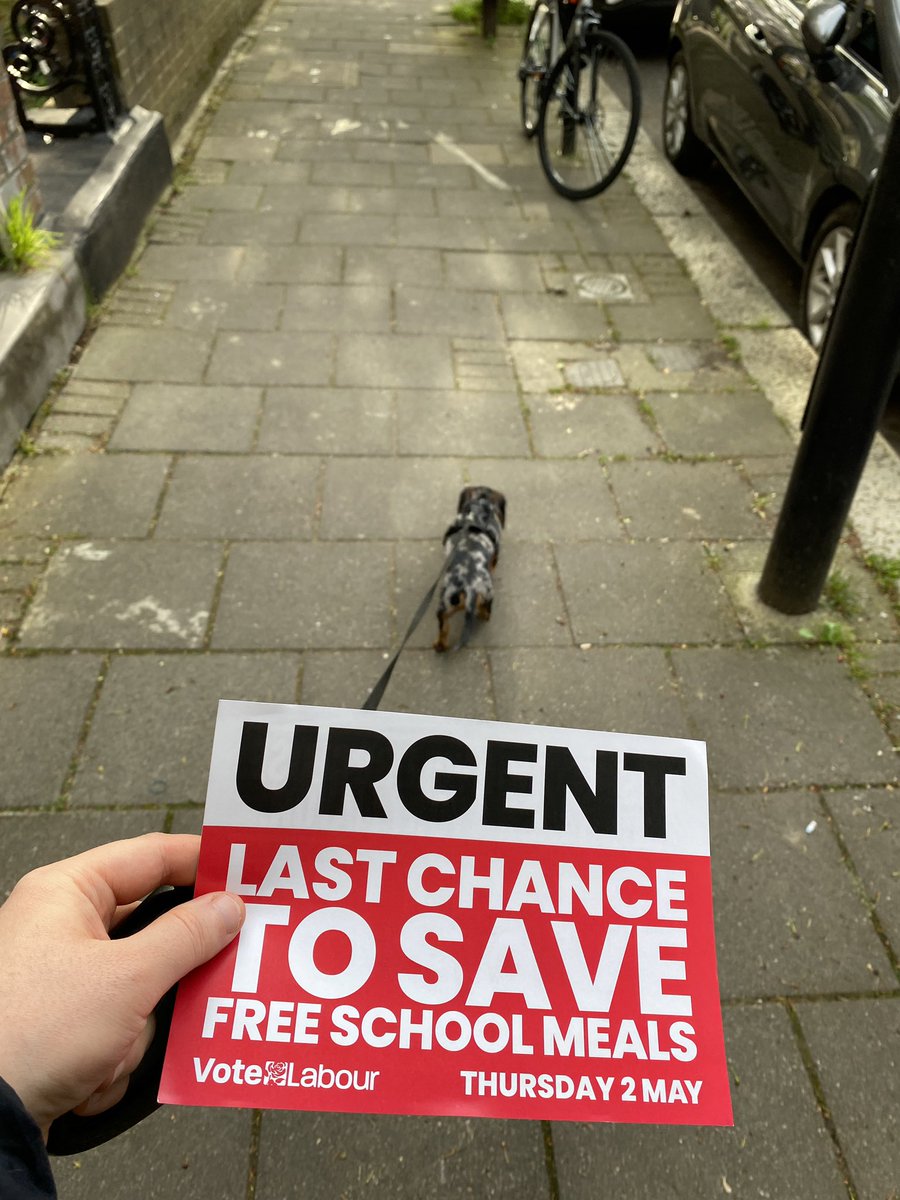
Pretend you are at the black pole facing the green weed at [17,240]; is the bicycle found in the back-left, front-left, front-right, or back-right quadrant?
front-right

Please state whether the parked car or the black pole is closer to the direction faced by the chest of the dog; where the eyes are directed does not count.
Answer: the parked car

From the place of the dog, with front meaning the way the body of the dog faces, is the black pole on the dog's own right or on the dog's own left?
on the dog's own right

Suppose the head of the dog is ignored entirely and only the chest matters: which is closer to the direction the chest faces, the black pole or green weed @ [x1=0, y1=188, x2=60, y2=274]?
the green weed

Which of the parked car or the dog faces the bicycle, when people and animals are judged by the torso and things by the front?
the dog

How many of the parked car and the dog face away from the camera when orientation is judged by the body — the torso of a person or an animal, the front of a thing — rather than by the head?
1

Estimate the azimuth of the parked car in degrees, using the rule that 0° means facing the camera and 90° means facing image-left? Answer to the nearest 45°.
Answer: approximately 315°

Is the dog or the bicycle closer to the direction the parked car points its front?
the dog

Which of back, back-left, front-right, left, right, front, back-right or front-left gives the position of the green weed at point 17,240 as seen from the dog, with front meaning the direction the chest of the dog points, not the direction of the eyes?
front-left

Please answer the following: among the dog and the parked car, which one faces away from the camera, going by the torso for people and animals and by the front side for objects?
the dog

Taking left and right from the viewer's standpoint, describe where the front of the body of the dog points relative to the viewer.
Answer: facing away from the viewer

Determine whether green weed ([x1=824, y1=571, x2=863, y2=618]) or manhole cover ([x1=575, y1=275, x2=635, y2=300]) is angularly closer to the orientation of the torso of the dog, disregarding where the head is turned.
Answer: the manhole cover

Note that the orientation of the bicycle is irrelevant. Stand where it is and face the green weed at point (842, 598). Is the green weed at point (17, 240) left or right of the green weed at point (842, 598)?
right
